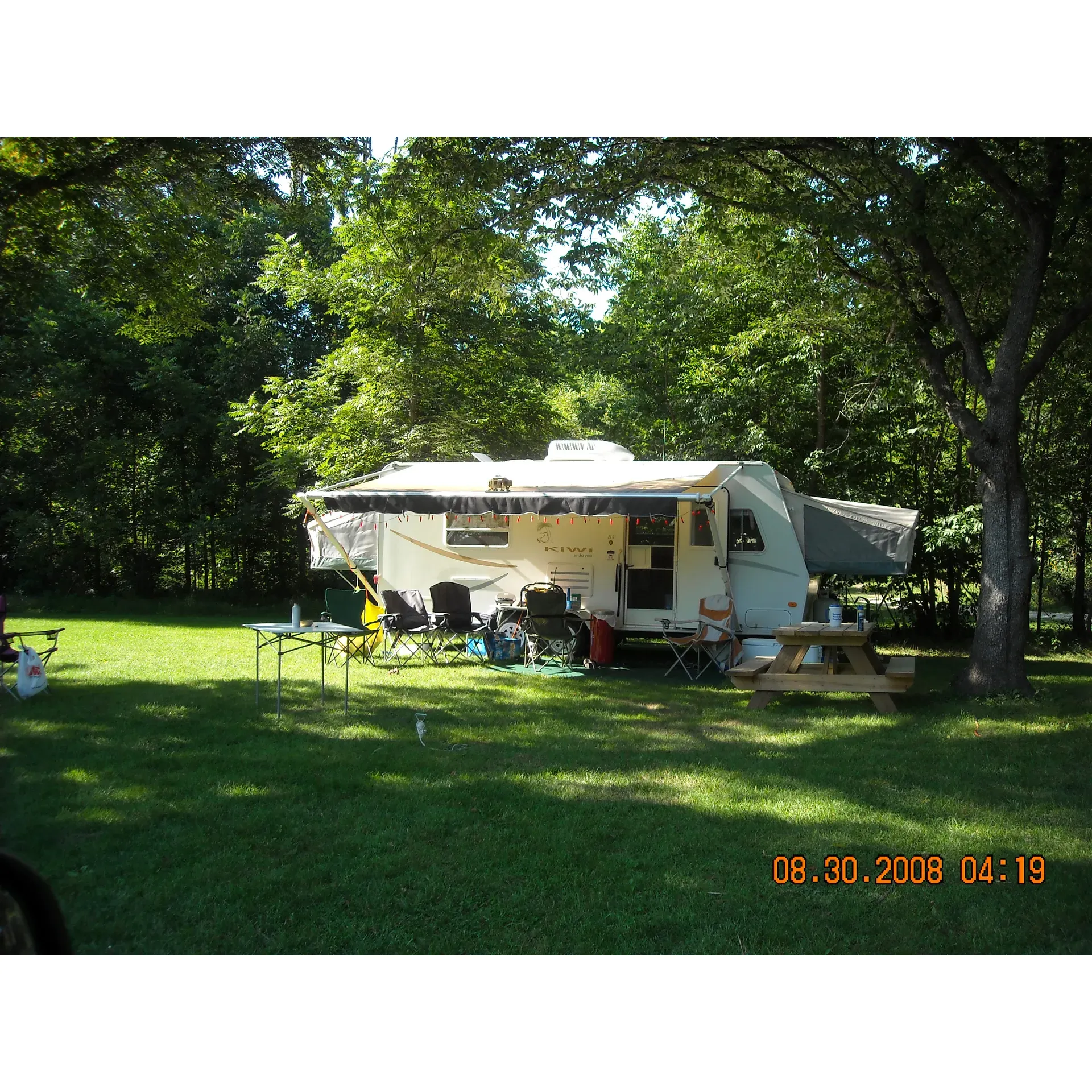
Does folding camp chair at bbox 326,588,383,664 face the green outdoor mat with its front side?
no

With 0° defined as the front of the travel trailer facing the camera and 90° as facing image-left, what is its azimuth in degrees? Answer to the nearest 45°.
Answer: approximately 270°

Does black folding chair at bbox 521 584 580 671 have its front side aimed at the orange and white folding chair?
no

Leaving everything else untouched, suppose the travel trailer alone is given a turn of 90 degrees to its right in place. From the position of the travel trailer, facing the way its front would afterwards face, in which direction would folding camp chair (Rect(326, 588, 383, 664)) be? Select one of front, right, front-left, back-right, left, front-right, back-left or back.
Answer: right

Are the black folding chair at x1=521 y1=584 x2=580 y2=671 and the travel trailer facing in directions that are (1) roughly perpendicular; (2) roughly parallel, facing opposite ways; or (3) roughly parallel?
roughly perpendicular

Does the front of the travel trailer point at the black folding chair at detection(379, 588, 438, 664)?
no
